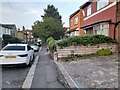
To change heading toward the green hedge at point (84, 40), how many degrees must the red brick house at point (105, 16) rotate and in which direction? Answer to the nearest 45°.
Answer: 0° — it already faces it

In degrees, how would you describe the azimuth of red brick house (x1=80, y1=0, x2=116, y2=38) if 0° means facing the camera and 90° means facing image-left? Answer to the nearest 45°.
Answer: approximately 45°
